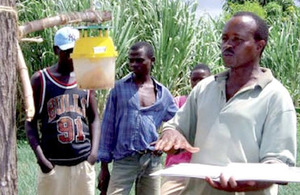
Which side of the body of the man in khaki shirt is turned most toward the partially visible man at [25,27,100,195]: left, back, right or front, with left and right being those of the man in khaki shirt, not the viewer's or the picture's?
right

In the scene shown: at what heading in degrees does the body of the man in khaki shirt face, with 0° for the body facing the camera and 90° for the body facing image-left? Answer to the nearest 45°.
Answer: approximately 45°

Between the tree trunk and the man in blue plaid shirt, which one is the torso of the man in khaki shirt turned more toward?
the tree trunk

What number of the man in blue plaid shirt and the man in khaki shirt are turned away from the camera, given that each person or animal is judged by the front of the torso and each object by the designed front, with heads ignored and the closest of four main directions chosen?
0

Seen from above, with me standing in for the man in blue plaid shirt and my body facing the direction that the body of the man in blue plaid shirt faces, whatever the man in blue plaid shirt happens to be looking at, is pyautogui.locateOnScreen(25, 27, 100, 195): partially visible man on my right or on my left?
on my right

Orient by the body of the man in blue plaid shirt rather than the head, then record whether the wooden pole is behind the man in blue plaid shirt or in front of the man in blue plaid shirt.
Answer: in front

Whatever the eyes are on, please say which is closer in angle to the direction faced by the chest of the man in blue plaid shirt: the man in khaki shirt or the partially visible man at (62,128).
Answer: the man in khaki shirt

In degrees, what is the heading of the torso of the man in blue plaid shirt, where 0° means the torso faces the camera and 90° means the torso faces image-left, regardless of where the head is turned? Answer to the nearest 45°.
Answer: approximately 0°
